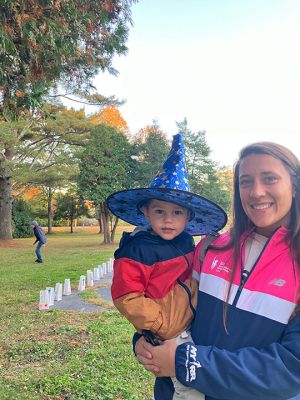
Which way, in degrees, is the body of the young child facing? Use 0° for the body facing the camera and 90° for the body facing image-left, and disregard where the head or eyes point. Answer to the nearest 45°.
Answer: approximately 315°

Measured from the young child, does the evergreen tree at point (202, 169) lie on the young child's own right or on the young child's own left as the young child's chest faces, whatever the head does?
on the young child's own left

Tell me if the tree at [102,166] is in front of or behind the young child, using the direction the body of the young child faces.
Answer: behind

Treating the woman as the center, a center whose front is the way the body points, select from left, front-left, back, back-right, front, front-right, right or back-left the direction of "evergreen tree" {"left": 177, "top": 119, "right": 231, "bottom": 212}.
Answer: back-right

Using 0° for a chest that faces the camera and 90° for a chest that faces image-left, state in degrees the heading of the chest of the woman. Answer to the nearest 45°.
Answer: approximately 45°

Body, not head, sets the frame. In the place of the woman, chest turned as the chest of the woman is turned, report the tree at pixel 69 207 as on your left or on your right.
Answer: on your right

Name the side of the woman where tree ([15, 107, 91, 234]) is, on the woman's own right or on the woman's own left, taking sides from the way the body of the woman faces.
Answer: on the woman's own right
